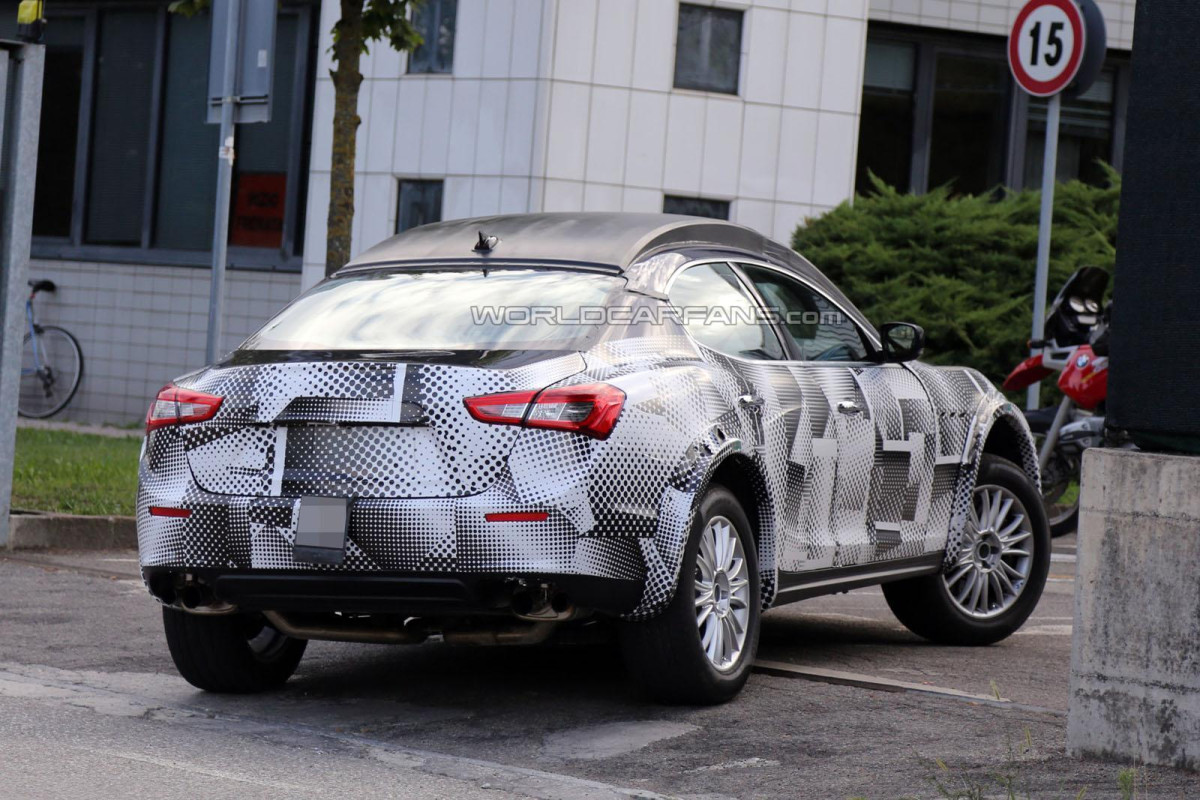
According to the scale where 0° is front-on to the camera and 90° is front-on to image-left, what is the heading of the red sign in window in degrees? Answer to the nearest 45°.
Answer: approximately 0°

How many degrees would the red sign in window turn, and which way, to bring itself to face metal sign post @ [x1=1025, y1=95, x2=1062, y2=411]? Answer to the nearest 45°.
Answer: approximately 45° to its left

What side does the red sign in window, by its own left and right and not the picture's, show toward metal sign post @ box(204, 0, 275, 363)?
front

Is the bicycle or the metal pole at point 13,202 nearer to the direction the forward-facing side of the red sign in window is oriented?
the metal pole

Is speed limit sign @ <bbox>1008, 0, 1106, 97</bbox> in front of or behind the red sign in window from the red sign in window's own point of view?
in front

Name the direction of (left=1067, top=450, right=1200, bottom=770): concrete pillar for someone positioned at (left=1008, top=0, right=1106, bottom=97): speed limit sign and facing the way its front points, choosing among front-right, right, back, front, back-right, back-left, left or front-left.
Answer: front-left

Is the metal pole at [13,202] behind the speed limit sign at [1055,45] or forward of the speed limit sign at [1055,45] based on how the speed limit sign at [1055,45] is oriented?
forward

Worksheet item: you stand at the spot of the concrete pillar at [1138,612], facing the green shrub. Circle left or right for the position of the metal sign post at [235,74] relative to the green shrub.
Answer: left

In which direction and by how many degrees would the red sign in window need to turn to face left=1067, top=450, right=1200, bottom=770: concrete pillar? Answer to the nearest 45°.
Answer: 0° — it already faces it

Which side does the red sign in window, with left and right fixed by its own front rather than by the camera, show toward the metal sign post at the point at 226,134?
front

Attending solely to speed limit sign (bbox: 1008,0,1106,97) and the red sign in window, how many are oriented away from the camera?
0
